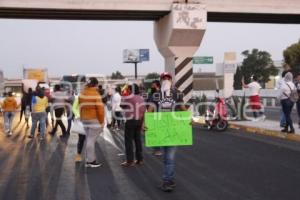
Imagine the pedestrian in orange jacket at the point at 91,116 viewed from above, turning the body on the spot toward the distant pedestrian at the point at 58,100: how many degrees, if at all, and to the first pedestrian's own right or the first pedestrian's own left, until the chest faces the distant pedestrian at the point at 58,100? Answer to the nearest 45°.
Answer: approximately 45° to the first pedestrian's own left

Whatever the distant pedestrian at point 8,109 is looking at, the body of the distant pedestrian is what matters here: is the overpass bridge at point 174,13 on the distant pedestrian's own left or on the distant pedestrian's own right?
on the distant pedestrian's own right

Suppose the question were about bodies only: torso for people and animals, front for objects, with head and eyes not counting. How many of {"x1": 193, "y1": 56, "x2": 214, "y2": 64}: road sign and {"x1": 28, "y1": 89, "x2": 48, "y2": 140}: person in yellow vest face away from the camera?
1

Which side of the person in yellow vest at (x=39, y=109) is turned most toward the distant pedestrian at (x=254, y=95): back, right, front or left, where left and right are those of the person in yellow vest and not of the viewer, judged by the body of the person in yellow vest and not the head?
right

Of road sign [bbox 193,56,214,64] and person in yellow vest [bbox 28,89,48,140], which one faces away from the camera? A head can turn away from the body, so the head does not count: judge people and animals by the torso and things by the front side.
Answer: the person in yellow vest

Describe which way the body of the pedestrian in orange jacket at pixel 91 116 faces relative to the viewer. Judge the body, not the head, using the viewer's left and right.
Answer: facing away from the viewer and to the right of the viewer

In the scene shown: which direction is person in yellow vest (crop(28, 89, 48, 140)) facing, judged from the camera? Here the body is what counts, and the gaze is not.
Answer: away from the camera
